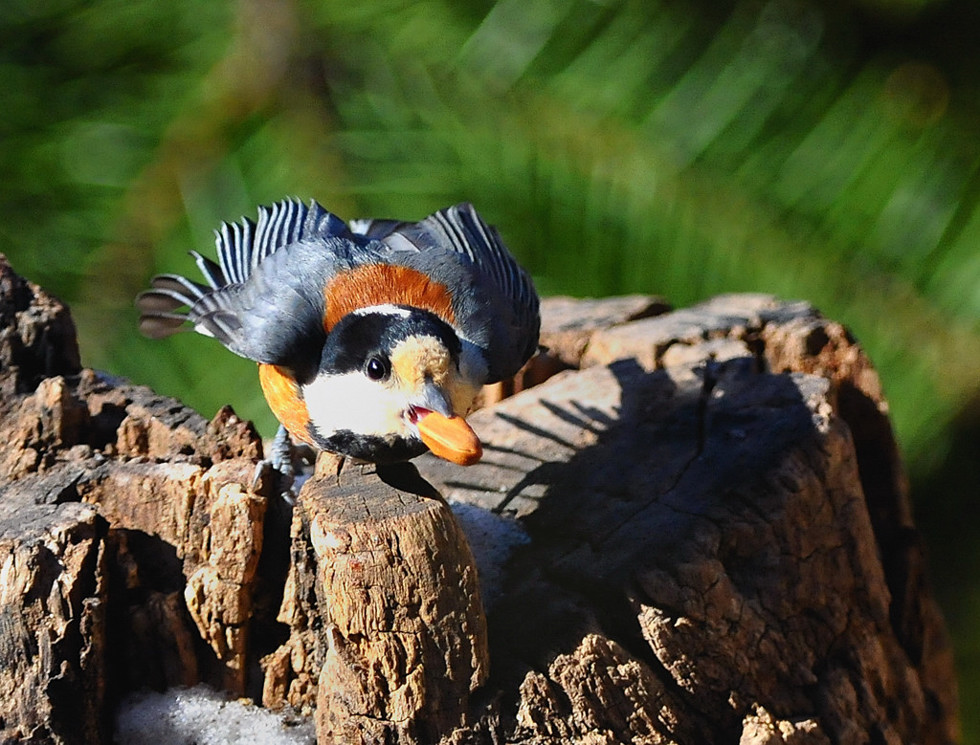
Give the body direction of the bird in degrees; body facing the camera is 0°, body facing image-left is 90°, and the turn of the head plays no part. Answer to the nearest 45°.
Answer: approximately 315°
